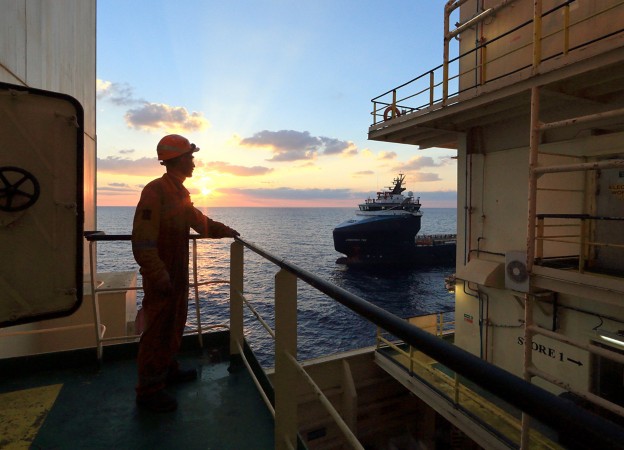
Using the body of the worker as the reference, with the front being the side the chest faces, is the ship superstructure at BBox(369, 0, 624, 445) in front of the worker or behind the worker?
in front

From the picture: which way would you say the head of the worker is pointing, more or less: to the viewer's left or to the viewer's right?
to the viewer's right

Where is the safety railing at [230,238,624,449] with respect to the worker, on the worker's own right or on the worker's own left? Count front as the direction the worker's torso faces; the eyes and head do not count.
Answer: on the worker's own right

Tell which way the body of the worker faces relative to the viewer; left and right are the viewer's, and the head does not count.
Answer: facing to the right of the viewer
